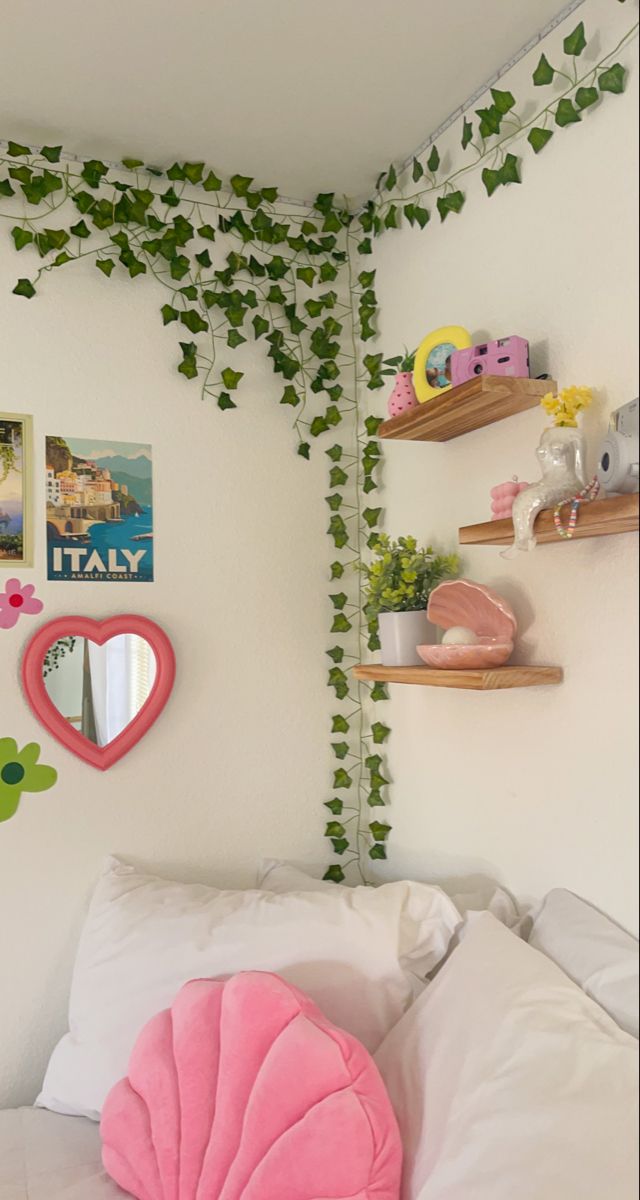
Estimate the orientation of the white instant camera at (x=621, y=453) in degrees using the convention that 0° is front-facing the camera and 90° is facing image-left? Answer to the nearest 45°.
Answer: approximately 45°

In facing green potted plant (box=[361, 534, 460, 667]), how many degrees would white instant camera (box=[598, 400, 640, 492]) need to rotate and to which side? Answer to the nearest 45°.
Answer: approximately 90° to its right

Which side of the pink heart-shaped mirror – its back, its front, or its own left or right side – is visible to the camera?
front

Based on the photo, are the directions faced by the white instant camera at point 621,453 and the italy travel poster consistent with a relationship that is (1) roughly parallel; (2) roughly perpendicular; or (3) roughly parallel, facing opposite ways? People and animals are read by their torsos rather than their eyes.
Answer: roughly perpendicular

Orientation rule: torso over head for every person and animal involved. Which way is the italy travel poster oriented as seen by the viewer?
toward the camera

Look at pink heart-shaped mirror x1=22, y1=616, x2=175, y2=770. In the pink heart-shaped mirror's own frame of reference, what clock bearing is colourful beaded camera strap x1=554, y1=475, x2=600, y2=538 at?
The colourful beaded camera strap is roughly at 11 o'clock from the pink heart-shaped mirror.

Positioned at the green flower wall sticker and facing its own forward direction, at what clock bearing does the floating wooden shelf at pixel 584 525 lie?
The floating wooden shelf is roughly at 11 o'clock from the green flower wall sticker.

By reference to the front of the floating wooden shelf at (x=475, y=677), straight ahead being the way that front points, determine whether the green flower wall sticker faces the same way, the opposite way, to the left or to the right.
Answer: to the left
